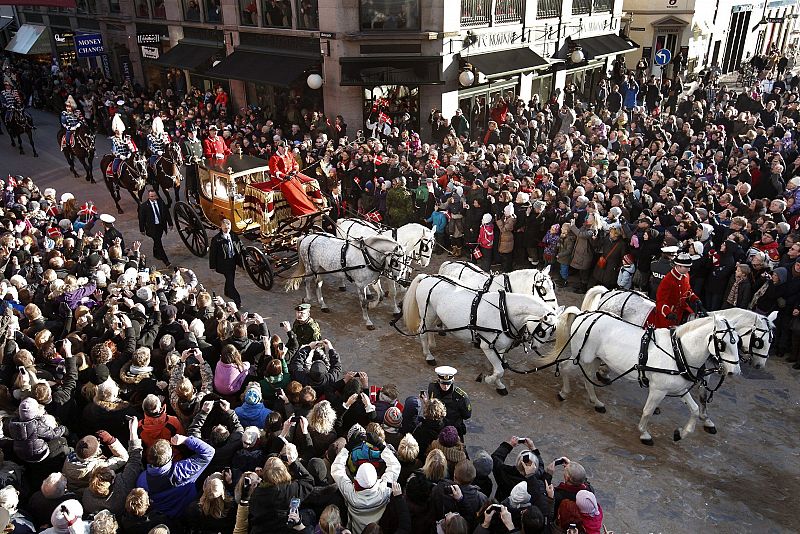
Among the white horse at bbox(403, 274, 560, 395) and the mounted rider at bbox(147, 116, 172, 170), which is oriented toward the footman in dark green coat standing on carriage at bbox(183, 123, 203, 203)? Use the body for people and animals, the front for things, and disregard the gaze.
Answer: the mounted rider at bbox(147, 116, 172, 170)

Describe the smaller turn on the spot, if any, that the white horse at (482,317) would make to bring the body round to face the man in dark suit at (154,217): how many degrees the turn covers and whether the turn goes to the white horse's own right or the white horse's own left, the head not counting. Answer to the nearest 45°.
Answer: approximately 180°

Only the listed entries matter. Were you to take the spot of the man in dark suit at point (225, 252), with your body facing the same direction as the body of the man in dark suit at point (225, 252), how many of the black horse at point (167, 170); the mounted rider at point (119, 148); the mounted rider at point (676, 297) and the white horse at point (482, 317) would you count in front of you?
2

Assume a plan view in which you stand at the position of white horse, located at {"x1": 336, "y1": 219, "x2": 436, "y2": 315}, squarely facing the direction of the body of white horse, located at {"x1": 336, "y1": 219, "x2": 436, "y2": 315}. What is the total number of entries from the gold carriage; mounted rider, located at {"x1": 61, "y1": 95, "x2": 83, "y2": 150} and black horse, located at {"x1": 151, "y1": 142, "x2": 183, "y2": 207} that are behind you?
3

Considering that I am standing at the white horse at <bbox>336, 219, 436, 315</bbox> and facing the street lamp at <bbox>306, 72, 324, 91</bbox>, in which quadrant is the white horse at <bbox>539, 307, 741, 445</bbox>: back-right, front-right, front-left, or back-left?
back-right

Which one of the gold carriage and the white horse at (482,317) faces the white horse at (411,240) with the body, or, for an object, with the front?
the gold carriage

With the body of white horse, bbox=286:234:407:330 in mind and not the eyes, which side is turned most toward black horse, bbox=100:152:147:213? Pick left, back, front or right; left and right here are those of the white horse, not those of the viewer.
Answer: back

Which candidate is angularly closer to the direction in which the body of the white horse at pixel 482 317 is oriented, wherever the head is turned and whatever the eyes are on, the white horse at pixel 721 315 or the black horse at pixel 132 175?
the white horse

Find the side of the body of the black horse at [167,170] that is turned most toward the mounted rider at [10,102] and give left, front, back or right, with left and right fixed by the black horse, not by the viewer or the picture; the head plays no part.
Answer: back

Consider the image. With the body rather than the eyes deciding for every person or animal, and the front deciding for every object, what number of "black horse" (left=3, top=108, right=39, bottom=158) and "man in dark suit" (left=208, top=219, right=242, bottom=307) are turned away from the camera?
0

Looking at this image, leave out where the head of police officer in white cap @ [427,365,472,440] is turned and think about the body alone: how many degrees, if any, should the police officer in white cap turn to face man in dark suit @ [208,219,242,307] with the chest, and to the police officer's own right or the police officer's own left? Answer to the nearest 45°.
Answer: approximately 135° to the police officer's own right

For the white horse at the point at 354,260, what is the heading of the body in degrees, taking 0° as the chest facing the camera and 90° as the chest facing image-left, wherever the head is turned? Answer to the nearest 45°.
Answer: approximately 315°

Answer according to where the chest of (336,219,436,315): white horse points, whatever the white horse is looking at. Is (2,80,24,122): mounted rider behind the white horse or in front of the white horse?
behind
